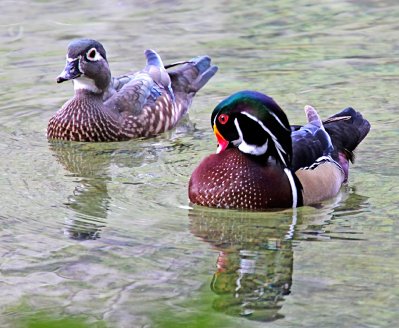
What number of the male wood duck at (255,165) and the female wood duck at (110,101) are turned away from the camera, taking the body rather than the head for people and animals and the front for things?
0

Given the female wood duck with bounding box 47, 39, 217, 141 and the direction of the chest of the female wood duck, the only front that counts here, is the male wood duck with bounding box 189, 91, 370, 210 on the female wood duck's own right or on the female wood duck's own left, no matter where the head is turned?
on the female wood duck's own left

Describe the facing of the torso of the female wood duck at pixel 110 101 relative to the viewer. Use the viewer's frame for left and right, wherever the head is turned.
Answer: facing the viewer and to the left of the viewer

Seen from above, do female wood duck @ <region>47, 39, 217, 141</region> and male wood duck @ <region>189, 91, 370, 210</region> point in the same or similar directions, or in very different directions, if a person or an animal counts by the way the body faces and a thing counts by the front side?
same or similar directions

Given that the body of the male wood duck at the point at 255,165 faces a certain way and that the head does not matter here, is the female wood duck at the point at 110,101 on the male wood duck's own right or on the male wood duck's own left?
on the male wood duck's own right
